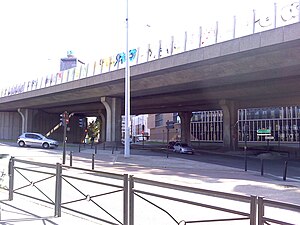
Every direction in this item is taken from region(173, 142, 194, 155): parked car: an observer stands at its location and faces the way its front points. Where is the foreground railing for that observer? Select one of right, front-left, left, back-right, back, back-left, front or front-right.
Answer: front-right

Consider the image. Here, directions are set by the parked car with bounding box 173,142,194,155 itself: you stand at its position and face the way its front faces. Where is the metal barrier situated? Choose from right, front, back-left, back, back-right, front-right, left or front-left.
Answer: front-right

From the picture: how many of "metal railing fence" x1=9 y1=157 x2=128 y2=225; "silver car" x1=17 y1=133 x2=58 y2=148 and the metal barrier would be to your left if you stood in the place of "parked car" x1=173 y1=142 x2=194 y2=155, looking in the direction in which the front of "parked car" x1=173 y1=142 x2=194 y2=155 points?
0

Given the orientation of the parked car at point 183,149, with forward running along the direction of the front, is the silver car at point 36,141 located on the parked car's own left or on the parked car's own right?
on the parked car's own right
